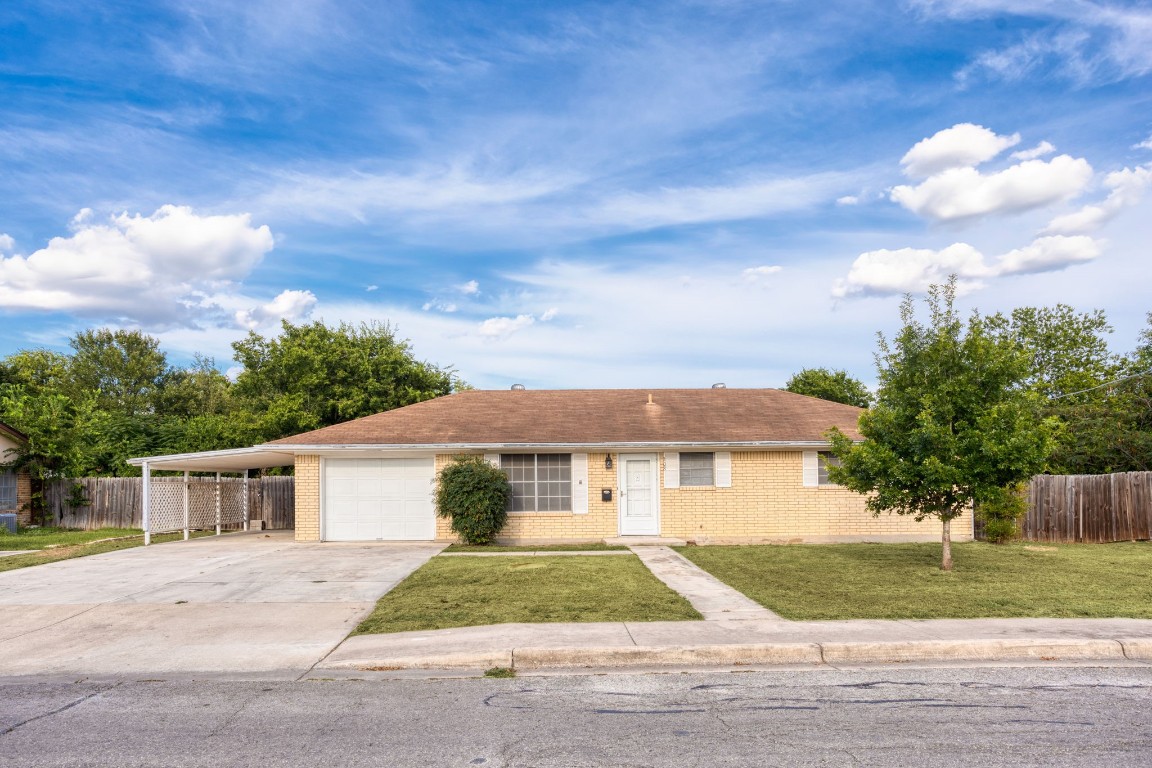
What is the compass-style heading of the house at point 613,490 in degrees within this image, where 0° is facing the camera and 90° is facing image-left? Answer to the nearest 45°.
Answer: approximately 0°

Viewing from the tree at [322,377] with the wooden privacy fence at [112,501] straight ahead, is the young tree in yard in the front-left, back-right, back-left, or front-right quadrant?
front-left

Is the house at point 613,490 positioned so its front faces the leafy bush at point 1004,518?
no

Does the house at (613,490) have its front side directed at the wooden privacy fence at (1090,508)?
no

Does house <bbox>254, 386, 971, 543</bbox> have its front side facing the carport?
no

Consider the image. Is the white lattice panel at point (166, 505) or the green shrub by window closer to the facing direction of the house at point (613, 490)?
the green shrub by window

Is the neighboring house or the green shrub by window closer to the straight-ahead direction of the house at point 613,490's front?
the green shrub by window

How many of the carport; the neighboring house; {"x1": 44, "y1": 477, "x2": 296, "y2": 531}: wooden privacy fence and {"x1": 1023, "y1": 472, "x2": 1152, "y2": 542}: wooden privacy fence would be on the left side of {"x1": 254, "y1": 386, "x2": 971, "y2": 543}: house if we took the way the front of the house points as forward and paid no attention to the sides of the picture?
1

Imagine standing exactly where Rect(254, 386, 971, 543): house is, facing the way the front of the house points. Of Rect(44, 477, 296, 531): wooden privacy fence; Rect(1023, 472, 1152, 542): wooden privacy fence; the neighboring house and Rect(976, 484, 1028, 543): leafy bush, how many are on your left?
2

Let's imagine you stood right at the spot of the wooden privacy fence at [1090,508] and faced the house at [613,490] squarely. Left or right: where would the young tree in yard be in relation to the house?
left

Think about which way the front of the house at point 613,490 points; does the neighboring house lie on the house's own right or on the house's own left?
on the house's own right

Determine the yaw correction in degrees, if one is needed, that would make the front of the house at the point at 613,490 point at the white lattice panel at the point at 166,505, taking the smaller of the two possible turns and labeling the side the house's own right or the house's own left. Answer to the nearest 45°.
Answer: approximately 90° to the house's own right

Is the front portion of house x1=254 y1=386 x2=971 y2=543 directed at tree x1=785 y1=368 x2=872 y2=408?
no

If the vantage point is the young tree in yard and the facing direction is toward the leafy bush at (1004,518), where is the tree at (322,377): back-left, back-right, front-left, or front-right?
front-left
